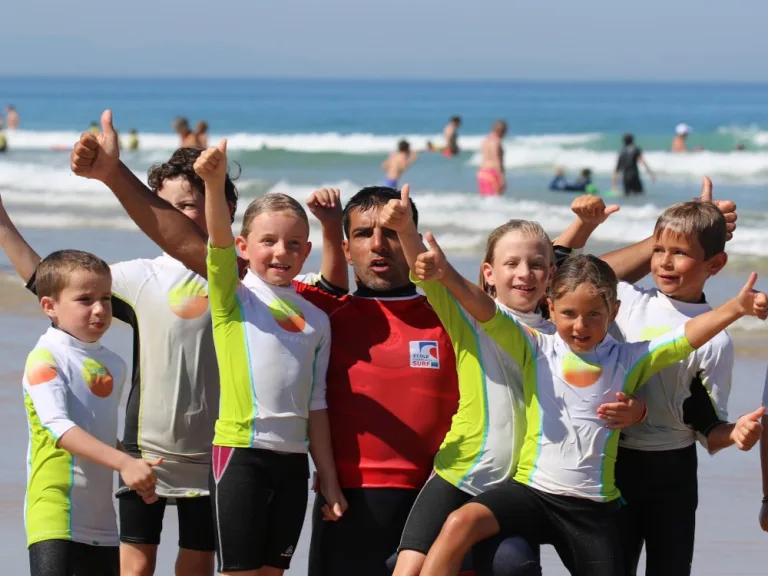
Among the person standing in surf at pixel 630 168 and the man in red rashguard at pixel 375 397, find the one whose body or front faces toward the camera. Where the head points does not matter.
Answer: the man in red rashguard

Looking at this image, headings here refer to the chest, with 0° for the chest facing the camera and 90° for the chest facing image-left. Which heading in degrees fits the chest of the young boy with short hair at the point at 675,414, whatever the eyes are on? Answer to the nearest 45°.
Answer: approximately 45°

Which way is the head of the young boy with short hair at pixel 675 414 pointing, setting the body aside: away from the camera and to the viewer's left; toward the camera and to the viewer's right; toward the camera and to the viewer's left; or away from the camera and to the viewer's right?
toward the camera and to the viewer's left

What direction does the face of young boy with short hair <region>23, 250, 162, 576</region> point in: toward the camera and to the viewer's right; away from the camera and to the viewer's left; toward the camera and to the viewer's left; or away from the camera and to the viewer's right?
toward the camera and to the viewer's right

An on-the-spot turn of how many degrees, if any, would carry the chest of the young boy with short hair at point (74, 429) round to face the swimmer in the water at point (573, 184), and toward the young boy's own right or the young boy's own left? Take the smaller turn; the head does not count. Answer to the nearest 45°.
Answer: approximately 90° to the young boy's own left

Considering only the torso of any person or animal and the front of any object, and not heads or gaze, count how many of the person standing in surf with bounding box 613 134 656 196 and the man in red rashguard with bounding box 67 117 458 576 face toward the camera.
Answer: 1

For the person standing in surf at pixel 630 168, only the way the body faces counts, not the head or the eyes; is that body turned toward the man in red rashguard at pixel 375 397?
no

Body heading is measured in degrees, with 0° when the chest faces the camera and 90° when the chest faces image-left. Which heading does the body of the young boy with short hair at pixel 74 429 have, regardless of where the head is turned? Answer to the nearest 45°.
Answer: approximately 315°

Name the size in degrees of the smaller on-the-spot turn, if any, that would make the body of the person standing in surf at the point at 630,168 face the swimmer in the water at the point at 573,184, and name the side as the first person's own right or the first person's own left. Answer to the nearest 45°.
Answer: approximately 90° to the first person's own left

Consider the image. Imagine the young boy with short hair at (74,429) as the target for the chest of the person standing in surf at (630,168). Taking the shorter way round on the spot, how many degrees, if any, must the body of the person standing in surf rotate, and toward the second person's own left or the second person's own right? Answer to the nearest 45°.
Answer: approximately 180°

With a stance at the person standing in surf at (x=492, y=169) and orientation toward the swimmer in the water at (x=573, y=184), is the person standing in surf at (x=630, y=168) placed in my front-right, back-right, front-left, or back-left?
front-right

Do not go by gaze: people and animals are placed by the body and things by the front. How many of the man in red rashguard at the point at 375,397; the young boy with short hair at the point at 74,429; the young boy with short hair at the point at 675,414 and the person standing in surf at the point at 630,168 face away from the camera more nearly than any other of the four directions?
1

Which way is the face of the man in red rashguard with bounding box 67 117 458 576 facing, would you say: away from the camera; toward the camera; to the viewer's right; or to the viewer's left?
toward the camera

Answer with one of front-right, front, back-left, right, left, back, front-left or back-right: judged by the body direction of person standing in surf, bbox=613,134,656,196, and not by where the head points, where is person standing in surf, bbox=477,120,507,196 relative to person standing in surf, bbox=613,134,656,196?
back-left

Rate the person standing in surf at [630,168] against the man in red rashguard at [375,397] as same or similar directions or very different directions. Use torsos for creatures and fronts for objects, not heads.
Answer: very different directions

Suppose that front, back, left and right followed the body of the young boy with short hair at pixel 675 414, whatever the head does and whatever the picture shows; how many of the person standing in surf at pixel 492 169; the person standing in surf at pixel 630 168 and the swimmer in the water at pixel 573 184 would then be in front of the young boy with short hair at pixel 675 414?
0

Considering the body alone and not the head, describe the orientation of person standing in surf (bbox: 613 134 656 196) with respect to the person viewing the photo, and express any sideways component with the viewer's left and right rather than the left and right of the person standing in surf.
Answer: facing away from the viewer

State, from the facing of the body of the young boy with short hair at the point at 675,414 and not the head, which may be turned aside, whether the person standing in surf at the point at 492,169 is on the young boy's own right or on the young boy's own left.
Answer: on the young boy's own right

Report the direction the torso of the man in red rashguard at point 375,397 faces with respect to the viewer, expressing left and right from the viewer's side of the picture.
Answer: facing the viewer
